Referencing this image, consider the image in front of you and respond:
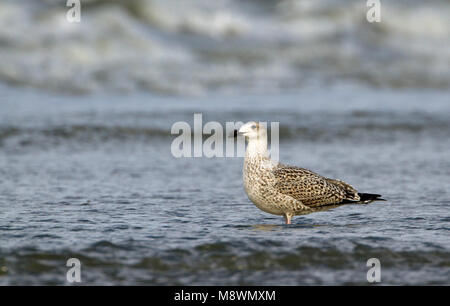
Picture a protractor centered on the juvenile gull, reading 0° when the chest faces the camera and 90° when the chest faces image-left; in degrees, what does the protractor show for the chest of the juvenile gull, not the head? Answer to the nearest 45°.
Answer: approximately 90°
